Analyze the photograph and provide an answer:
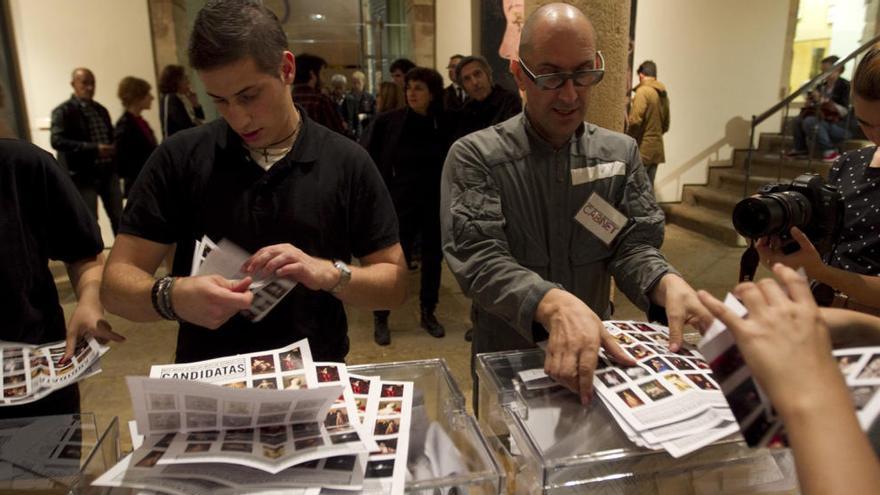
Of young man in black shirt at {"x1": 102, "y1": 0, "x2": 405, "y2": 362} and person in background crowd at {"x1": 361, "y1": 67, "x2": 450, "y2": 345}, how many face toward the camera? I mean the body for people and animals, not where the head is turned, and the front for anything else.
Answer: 2

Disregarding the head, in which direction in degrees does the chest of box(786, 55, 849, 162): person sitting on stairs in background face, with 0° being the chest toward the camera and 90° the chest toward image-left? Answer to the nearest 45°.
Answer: approximately 45°

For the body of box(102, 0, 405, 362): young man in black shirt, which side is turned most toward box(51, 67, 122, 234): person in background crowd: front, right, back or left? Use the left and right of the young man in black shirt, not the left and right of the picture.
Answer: back

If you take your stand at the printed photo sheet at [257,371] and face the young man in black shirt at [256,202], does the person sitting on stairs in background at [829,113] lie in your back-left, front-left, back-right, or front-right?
front-right

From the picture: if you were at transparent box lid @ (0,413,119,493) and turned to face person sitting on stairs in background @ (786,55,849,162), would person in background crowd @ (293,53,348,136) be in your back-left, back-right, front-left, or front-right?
front-left

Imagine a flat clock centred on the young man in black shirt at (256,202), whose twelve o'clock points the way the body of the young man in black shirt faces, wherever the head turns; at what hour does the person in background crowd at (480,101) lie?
The person in background crowd is roughly at 7 o'clock from the young man in black shirt.

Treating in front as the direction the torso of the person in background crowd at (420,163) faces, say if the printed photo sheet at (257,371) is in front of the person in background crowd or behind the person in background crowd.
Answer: in front

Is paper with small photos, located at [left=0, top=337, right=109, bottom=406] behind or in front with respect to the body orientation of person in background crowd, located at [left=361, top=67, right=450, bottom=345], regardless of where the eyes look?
in front

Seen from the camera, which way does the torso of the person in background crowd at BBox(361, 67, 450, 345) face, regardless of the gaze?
toward the camera

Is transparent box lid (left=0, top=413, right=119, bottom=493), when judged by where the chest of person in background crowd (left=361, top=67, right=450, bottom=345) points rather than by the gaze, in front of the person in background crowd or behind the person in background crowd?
in front

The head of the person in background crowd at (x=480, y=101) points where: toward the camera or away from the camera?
toward the camera

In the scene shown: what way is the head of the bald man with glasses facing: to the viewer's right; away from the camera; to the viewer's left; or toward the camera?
toward the camera

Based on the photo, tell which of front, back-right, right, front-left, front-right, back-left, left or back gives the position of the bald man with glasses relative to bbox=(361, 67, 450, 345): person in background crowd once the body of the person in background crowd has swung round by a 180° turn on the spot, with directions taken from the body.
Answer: back

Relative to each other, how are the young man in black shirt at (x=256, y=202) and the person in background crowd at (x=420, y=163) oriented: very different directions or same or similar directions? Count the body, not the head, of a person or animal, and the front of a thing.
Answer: same or similar directions

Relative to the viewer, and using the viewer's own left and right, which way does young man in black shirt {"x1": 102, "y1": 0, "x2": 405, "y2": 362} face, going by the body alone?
facing the viewer
